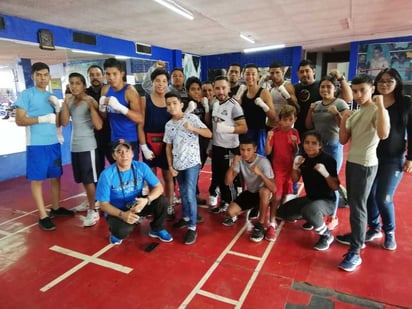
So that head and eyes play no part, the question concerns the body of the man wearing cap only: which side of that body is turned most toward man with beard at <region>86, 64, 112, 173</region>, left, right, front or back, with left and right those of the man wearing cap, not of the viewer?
back

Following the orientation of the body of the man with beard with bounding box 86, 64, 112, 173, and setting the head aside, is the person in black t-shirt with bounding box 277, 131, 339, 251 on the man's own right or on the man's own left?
on the man's own left

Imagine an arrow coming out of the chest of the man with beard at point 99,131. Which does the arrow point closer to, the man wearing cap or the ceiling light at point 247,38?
the man wearing cap

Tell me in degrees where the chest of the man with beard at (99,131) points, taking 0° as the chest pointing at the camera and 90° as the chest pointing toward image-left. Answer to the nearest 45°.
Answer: approximately 0°

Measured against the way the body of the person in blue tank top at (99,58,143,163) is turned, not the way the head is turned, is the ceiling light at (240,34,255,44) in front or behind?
behind

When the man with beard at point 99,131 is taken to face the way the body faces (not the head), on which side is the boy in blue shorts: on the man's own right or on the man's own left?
on the man's own right

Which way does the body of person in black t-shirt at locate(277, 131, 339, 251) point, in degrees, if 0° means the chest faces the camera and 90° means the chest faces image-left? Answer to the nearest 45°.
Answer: approximately 45°

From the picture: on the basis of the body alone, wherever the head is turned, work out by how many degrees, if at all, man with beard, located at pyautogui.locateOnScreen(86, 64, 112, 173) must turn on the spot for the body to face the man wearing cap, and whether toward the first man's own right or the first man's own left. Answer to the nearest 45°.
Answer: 0° — they already face them

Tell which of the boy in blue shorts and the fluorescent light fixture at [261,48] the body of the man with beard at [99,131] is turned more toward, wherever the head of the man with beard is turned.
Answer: the boy in blue shorts

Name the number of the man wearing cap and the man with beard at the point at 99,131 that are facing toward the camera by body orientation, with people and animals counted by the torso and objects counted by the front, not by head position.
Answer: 2

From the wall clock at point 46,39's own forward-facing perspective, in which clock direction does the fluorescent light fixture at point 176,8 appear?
The fluorescent light fixture is roughly at 12 o'clock from the wall clock.
